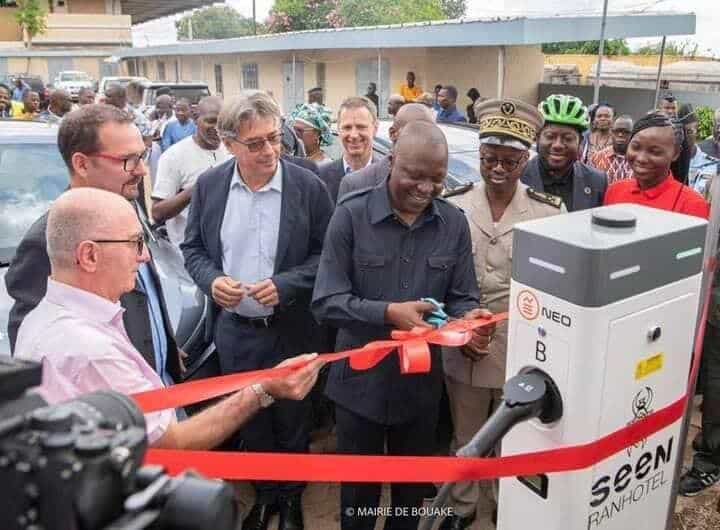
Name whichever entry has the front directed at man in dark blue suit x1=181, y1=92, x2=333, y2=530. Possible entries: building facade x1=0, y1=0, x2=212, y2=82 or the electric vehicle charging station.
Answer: the building facade

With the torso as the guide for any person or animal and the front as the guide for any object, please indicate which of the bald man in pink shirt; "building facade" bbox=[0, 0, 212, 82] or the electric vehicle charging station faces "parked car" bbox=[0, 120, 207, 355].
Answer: the building facade

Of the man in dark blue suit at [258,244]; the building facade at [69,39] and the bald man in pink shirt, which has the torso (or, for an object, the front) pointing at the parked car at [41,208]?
the building facade

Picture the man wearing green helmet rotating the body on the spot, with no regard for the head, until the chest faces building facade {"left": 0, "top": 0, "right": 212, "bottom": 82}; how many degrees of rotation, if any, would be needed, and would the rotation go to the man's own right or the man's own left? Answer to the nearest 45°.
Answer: approximately 135° to the man's own right

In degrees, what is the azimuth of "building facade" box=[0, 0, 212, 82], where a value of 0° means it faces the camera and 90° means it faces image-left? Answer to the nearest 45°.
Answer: approximately 0°

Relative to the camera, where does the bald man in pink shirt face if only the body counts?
to the viewer's right

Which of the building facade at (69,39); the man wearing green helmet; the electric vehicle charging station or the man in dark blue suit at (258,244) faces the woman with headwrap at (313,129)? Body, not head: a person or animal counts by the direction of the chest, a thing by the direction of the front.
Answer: the building facade

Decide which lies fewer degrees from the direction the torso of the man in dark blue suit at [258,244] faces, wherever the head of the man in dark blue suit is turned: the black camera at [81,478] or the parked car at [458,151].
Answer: the black camera

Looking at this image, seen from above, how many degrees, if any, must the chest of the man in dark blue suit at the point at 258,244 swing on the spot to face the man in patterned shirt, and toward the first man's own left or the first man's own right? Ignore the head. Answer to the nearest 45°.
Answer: approximately 135° to the first man's own left

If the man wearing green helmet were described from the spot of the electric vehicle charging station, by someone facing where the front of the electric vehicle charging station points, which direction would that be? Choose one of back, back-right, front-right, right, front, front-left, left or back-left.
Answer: back-left

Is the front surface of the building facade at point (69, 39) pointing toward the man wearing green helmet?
yes

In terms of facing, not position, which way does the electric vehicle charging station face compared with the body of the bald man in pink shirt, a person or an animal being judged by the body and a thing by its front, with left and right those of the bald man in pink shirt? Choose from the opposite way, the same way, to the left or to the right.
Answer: to the right

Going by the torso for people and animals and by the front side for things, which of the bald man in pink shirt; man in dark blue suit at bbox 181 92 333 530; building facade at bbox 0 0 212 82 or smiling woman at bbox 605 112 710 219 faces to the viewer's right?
the bald man in pink shirt

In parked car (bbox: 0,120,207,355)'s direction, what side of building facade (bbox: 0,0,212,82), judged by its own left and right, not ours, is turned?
front

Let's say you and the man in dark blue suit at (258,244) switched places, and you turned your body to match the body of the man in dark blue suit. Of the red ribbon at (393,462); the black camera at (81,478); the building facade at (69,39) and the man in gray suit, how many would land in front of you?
2
